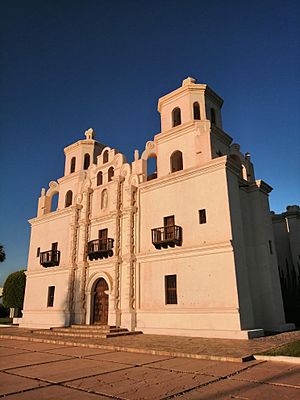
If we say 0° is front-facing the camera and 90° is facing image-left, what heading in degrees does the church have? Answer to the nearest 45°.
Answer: approximately 45°

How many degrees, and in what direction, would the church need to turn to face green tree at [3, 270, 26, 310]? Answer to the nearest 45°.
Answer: approximately 90° to its right
